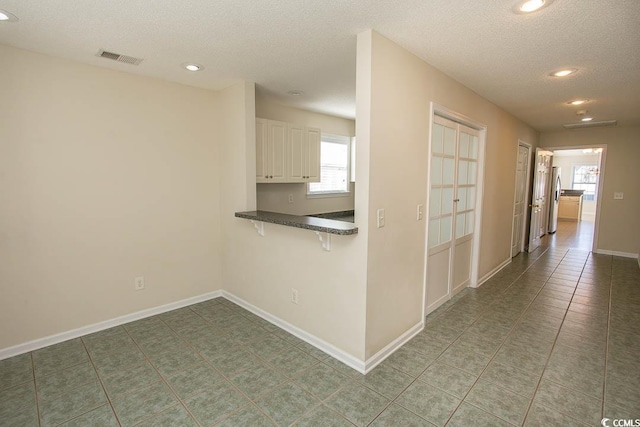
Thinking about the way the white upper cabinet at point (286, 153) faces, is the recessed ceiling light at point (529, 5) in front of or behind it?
in front

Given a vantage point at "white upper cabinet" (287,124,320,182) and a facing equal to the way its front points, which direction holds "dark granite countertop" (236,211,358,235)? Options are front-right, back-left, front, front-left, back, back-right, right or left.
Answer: front-right

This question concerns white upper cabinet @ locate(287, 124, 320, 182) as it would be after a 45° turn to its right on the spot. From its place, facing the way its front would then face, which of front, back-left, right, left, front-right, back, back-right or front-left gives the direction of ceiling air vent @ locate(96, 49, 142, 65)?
front-right

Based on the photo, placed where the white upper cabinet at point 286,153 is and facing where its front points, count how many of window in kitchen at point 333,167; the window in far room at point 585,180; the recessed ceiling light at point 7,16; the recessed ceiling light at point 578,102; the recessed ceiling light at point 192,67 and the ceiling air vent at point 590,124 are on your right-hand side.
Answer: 2

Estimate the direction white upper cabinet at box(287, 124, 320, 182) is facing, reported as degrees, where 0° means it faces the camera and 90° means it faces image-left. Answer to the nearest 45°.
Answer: approximately 315°

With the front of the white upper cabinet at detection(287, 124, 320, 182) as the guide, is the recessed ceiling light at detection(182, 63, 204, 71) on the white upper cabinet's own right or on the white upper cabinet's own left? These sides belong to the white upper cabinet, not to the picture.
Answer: on the white upper cabinet's own right

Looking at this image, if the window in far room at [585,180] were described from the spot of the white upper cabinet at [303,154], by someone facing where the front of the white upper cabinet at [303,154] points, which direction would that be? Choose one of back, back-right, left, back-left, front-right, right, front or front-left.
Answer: left

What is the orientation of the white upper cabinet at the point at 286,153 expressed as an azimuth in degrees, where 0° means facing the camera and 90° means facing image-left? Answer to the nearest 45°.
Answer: approximately 315°

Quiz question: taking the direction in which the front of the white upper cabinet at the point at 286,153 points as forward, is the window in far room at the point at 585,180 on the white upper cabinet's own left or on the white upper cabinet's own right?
on the white upper cabinet's own left

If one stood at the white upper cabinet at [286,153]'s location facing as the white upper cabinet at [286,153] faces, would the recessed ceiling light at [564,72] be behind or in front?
in front

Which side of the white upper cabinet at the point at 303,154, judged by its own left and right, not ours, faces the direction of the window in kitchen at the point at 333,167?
left

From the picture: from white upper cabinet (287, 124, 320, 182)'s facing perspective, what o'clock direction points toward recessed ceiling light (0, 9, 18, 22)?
The recessed ceiling light is roughly at 3 o'clock from the white upper cabinet.
